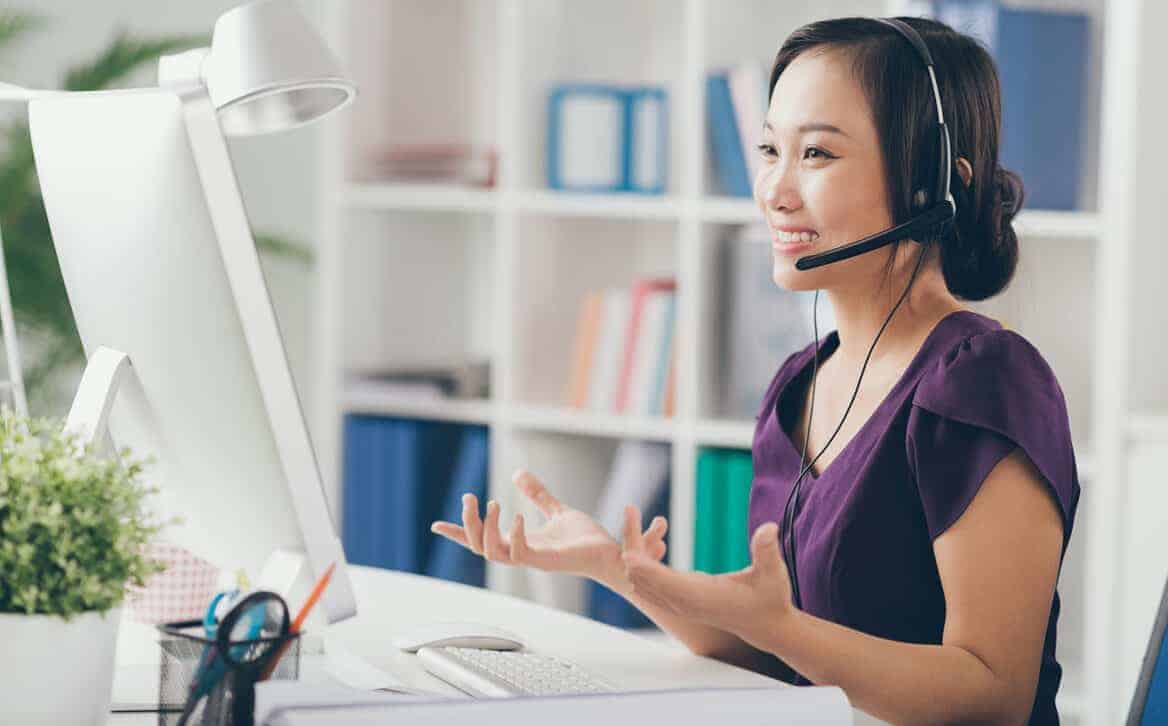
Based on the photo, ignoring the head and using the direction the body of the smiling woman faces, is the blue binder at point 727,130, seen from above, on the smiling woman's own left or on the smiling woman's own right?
on the smiling woman's own right

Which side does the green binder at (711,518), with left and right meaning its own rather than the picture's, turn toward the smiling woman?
front

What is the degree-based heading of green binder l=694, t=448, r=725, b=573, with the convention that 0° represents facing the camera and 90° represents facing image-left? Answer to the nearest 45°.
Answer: approximately 0°

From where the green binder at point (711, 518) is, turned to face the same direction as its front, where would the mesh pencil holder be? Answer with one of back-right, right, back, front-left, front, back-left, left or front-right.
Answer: front

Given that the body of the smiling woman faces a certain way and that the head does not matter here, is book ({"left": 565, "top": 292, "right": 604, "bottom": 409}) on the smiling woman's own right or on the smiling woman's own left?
on the smiling woman's own right

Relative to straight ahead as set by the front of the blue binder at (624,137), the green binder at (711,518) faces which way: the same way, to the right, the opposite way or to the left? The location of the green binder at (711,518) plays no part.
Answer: the same way

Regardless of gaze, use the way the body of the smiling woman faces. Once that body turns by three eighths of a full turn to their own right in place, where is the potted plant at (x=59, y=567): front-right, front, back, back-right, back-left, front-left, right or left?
back-left

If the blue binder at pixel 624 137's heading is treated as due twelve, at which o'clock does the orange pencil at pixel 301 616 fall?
The orange pencil is roughly at 12 o'clock from the blue binder.

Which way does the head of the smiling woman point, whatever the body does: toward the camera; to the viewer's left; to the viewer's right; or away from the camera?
to the viewer's left

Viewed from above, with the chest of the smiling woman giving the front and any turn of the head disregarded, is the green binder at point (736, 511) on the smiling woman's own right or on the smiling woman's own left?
on the smiling woman's own right

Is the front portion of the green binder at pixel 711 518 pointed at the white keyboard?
yes

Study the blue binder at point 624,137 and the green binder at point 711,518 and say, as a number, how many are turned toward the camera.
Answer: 2
